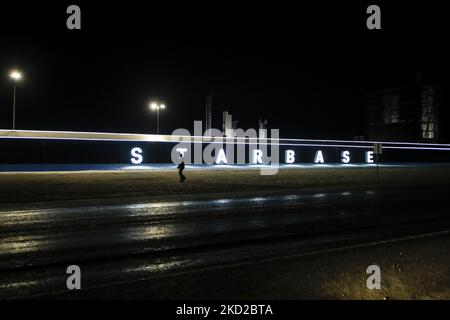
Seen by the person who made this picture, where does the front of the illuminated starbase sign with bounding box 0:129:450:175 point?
facing the viewer and to the right of the viewer

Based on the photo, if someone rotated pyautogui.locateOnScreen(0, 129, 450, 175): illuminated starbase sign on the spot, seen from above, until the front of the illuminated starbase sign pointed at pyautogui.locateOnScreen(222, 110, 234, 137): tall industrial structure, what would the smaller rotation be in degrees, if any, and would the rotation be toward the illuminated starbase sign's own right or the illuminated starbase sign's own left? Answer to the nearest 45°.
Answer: approximately 135° to the illuminated starbase sign's own left
